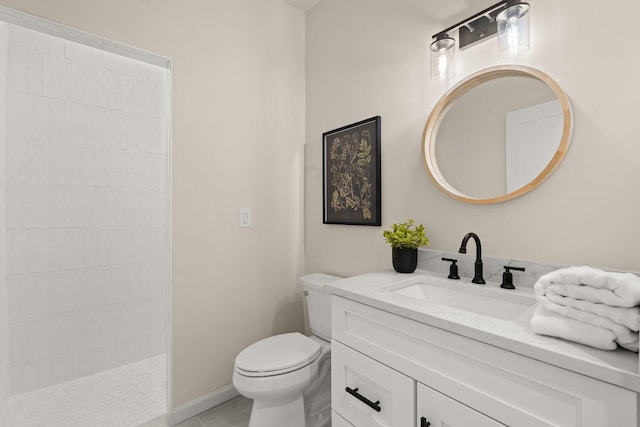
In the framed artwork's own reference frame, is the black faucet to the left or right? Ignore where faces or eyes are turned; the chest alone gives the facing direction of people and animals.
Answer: on its left

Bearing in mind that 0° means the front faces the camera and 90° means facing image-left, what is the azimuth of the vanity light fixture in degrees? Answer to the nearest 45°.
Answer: approximately 45°

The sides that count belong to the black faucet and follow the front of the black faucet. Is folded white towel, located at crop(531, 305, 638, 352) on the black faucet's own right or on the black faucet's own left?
on the black faucet's own left

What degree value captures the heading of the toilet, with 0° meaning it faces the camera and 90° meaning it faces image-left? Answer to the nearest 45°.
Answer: approximately 45°

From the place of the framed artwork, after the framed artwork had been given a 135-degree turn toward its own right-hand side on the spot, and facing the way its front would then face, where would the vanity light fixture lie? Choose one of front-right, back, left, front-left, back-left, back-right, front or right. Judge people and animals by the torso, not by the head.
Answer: back-right
